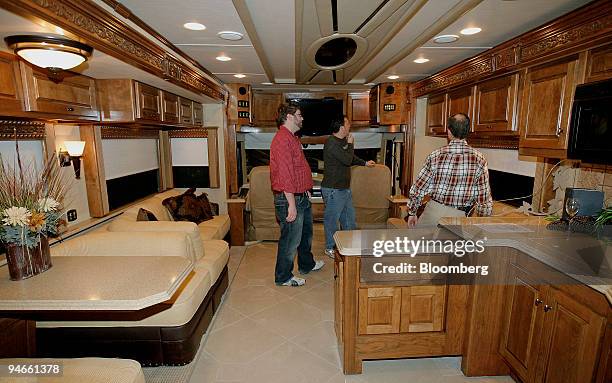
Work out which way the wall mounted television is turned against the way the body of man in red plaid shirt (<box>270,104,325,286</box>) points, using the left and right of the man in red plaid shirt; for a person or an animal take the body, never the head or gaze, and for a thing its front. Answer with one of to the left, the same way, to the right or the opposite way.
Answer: to the right

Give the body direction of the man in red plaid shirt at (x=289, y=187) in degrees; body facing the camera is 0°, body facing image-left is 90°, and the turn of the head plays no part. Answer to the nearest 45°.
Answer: approximately 270°

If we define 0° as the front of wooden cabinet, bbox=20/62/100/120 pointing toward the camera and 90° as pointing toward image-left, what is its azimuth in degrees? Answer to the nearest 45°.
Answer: approximately 315°

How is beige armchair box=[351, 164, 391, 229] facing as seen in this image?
away from the camera

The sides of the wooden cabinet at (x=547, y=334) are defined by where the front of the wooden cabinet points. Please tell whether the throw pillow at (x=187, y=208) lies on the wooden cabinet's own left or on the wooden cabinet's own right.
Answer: on the wooden cabinet's own right

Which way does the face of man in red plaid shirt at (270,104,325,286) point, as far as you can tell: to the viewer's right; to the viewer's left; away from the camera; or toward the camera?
to the viewer's right

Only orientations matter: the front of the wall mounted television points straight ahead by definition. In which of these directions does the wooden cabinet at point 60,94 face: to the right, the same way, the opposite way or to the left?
to the left

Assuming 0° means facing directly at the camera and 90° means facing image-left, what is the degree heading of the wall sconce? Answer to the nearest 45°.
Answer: approximately 315°

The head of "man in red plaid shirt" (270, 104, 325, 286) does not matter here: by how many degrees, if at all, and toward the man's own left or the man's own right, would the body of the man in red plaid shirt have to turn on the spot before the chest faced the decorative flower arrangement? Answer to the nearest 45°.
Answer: approximately 135° to the man's own right

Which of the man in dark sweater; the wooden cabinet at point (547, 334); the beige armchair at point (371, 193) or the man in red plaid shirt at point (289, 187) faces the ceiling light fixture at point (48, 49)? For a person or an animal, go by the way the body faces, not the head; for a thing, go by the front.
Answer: the wooden cabinet
